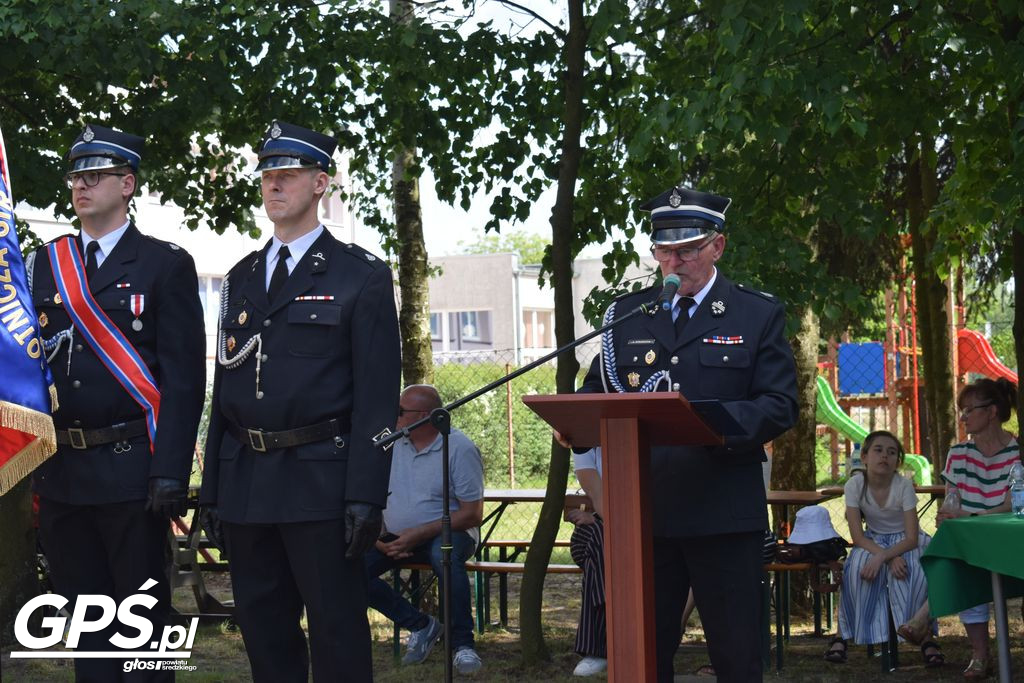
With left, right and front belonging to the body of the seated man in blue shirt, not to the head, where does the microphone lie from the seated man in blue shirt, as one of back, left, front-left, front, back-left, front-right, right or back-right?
front-left

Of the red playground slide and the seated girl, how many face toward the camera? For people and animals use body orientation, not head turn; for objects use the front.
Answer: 1

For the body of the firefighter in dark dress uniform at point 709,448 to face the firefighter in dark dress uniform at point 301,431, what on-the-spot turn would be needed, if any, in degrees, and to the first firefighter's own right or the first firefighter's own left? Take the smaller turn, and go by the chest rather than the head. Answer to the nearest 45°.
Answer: approximately 45° to the first firefighter's own right

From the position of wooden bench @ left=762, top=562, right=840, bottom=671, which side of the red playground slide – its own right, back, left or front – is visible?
right

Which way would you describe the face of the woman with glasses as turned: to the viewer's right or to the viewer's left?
to the viewer's left

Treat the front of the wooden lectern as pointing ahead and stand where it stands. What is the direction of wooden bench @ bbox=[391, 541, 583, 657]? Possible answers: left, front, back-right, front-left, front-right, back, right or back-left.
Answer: back-right

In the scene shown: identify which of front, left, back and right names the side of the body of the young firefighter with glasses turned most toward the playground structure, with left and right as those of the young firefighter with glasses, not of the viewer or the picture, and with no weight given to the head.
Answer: back

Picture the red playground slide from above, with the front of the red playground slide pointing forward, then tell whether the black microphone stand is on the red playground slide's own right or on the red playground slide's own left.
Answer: on the red playground slide's own right

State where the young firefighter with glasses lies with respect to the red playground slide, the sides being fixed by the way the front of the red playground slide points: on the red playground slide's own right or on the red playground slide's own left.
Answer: on the red playground slide's own right

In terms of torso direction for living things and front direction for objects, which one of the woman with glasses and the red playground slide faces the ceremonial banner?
the woman with glasses

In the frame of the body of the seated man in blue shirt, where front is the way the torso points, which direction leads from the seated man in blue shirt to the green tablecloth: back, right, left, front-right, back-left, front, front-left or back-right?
left

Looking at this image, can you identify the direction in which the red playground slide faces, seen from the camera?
facing to the right of the viewer
